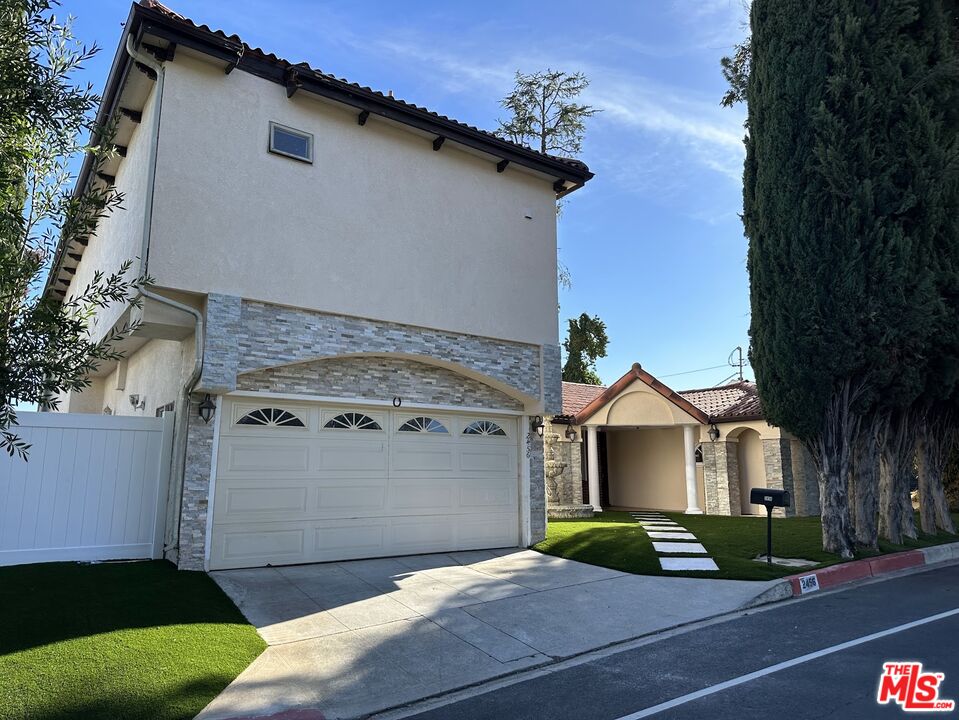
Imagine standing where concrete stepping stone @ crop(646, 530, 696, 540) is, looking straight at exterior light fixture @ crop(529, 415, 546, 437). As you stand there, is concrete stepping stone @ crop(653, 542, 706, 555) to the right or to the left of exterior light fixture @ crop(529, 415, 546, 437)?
left

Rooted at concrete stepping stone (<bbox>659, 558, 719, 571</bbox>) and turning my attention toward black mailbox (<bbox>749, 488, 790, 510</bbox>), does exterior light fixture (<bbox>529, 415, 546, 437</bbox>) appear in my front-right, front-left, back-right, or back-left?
back-left

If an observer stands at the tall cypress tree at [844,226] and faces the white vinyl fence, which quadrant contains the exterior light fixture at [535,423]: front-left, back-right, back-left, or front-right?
front-right

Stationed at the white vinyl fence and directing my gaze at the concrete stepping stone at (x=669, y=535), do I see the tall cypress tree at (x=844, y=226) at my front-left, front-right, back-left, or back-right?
front-right

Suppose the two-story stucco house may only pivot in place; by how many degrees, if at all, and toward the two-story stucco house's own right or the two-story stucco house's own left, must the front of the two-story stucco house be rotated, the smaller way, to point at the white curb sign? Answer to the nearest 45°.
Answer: approximately 45° to the two-story stucco house's own left

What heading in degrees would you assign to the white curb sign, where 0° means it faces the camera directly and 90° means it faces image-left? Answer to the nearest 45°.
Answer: approximately 315°

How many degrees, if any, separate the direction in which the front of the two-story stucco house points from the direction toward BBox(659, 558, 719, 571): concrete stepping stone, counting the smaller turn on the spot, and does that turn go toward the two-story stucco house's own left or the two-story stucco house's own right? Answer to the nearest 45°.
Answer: approximately 45° to the two-story stucco house's own left

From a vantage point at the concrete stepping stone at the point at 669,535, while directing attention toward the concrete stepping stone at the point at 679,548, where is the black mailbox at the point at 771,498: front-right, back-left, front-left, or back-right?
front-left

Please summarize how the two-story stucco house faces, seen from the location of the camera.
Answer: facing the viewer and to the right of the viewer

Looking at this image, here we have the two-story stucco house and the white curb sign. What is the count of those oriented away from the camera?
0

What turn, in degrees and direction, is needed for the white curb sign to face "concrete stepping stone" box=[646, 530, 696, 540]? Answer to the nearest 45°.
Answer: approximately 180°

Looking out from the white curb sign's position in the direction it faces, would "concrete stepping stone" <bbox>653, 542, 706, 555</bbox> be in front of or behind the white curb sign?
behind
